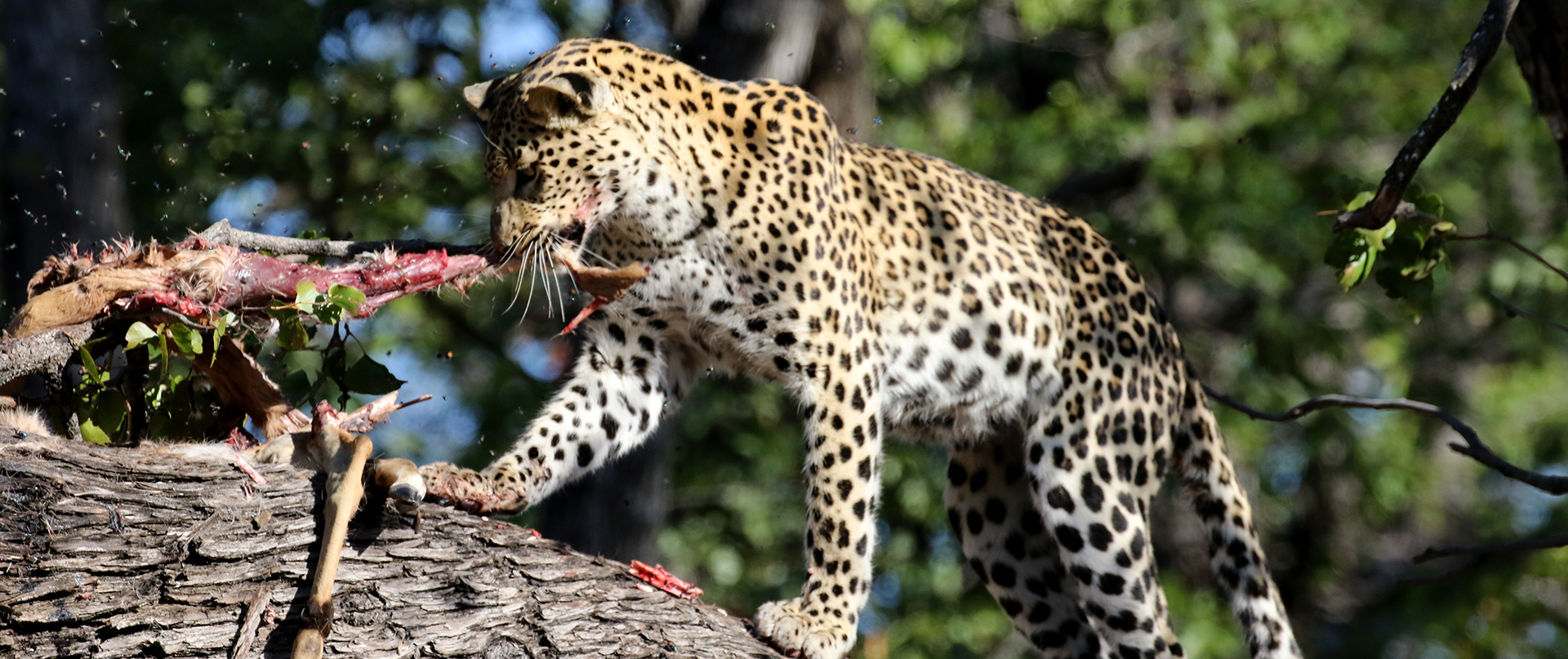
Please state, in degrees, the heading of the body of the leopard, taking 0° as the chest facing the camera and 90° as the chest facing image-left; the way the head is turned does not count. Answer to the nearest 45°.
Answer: approximately 90°

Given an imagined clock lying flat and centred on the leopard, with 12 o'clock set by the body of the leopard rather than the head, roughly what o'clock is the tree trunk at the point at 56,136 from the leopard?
The tree trunk is roughly at 1 o'clock from the leopard.

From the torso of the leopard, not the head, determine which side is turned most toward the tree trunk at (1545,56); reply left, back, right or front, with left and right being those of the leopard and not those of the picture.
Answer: back

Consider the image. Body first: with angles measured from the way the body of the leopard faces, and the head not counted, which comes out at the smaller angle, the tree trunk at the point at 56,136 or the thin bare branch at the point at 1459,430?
the tree trunk

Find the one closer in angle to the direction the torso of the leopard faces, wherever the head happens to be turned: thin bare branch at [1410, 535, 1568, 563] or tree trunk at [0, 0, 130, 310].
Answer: the tree trunk
